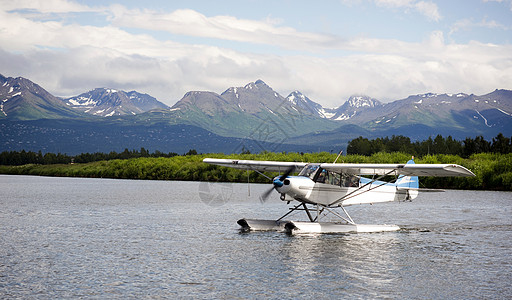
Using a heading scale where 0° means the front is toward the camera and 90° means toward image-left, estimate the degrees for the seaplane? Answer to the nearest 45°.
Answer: approximately 45°
